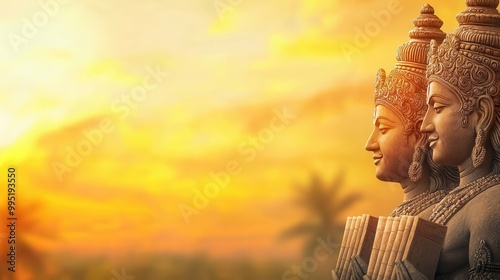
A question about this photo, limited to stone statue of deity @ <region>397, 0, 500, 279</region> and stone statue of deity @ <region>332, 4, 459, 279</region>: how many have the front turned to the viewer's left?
2

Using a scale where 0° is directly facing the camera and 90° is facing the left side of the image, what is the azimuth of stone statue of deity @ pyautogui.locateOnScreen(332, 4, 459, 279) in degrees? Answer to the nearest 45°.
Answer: approximately 90°

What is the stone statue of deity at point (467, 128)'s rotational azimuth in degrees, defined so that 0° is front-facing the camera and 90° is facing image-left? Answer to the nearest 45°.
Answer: approximately 90°
